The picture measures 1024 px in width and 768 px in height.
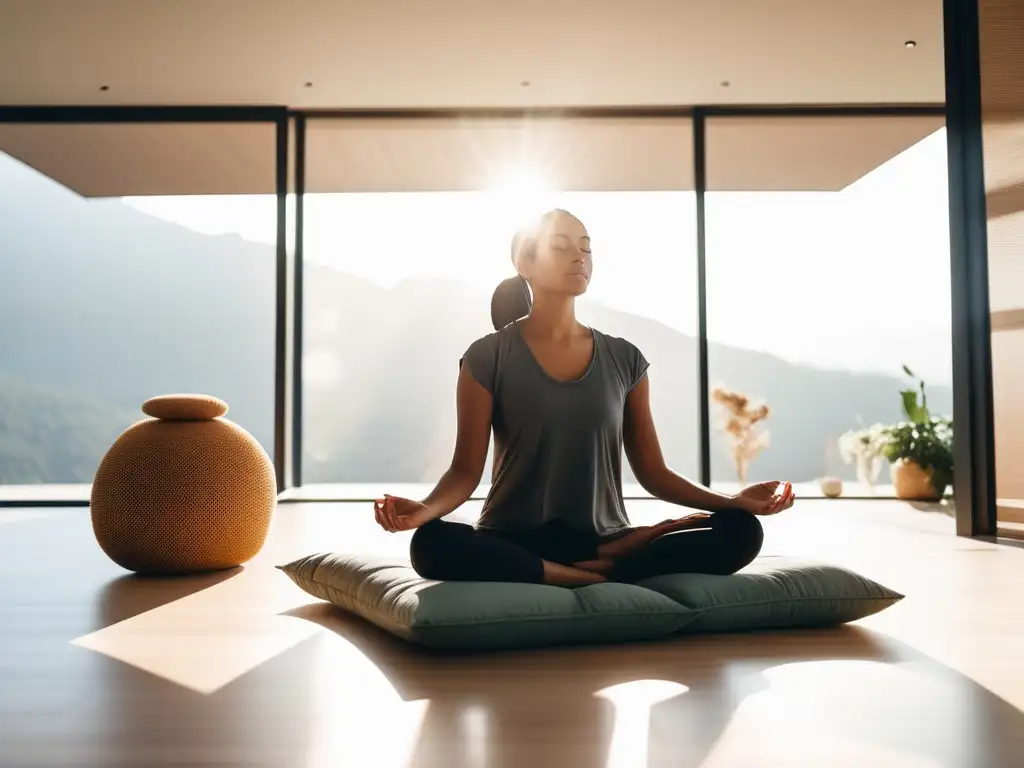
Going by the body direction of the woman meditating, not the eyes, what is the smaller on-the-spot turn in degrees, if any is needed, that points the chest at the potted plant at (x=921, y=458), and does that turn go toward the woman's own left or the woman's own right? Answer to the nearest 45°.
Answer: approximately 135° to the woman's own left

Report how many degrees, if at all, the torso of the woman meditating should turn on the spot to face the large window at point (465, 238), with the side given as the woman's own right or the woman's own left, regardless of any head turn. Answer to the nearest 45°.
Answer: approximately 180°

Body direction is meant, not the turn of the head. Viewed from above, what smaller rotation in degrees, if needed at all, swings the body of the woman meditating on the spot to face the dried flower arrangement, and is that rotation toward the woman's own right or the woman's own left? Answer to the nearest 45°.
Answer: approximately 180°

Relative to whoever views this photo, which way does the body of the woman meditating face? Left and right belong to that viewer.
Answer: facing the viewer

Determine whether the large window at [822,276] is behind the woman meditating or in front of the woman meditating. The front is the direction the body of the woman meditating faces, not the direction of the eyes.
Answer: behind
